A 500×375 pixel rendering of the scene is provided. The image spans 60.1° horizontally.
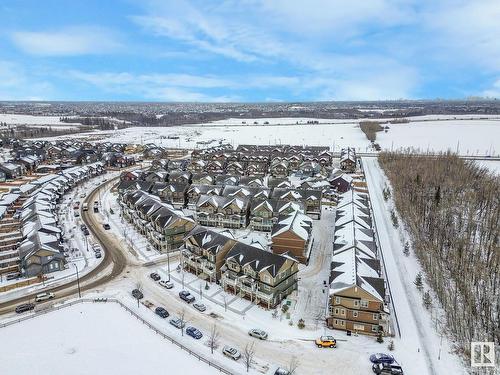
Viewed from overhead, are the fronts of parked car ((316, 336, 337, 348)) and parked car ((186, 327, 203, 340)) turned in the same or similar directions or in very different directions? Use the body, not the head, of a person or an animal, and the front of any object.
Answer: very different directions

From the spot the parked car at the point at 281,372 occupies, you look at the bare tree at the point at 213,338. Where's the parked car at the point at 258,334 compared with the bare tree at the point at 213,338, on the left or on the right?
right

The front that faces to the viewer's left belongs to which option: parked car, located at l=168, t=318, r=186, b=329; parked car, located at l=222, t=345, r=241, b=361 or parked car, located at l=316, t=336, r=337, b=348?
parked car, located at l=316, t=336, r=337, b=348

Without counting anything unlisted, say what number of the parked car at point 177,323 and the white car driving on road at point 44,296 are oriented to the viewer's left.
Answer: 0

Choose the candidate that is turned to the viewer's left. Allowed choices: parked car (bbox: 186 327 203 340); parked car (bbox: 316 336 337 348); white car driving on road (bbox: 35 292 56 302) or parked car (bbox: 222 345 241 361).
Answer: parked car (bbox: 316 336 337 348)

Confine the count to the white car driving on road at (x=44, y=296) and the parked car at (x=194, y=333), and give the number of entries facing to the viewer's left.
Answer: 0

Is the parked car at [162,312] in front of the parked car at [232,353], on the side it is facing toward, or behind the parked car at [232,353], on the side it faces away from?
behind

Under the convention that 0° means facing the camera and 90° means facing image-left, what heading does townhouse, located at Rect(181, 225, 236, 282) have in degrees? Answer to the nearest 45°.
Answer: approximately 45°

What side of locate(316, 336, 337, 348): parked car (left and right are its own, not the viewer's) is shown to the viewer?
left
